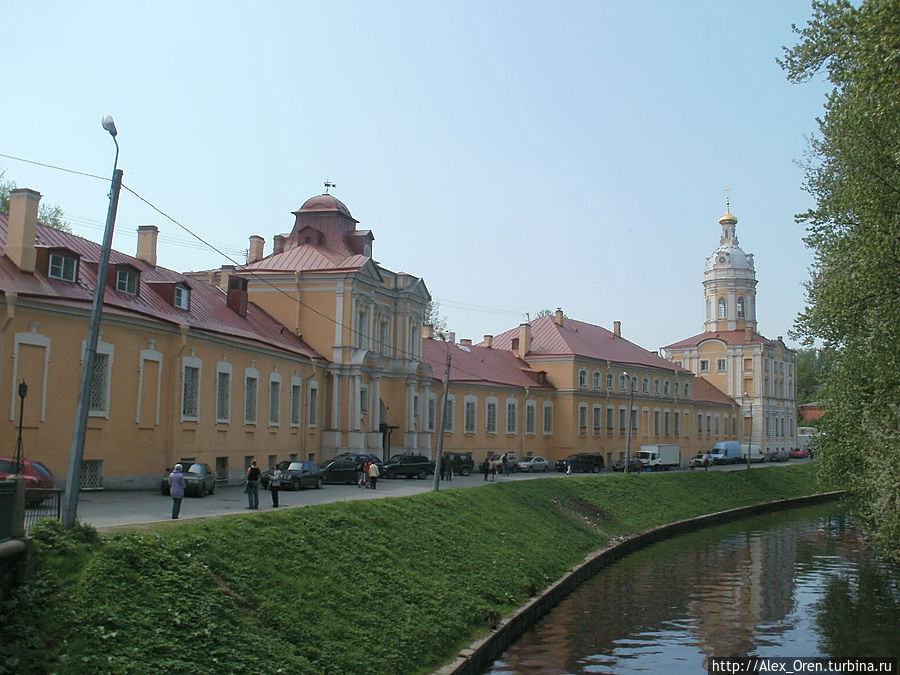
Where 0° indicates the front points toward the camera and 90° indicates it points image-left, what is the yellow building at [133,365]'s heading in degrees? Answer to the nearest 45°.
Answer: approximately 315°

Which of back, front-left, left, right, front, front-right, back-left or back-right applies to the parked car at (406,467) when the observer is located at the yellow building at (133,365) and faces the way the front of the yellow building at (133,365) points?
left

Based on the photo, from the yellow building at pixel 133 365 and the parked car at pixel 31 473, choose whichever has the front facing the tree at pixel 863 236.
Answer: the yellow building

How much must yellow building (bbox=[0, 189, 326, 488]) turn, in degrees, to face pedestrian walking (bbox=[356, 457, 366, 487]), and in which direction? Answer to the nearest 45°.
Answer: approximately 90° to its left

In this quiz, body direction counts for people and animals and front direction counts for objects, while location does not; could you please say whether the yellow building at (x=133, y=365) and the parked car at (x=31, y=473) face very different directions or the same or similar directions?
very different directions

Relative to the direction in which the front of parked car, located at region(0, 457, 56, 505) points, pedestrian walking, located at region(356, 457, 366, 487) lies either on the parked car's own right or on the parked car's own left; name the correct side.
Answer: on the parked car's own right

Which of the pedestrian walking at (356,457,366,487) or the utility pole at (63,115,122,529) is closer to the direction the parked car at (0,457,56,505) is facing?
the pedestrian walking

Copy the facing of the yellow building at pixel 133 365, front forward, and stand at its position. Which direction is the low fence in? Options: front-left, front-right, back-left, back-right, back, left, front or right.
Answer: front-right

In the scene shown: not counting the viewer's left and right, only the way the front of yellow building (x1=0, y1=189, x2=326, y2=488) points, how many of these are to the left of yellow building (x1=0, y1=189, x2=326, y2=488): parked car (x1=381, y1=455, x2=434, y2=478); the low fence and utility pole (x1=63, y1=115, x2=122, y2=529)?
1
